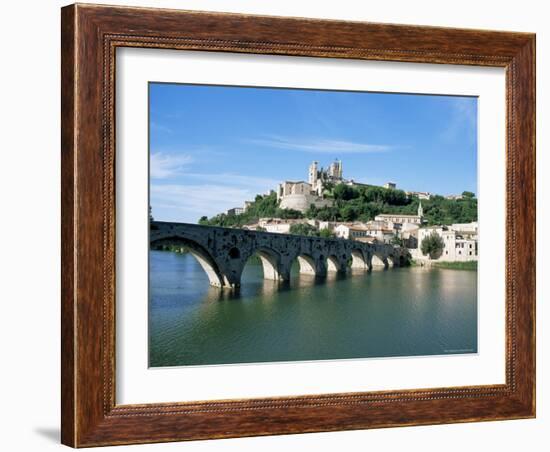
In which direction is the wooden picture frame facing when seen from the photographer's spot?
facing the viewer and to the right of the viewer
